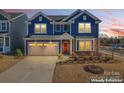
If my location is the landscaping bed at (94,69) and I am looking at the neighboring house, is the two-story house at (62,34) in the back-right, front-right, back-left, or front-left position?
front-right

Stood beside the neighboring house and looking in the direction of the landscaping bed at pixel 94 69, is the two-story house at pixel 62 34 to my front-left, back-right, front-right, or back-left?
front-left

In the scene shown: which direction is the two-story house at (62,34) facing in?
toward the camera

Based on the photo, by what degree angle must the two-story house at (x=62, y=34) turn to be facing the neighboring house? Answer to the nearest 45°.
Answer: approximately 90° to its right

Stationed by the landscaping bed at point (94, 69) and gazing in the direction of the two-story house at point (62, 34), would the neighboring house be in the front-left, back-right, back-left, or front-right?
front-left

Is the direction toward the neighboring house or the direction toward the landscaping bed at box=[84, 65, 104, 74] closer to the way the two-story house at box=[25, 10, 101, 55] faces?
the landscaping bed

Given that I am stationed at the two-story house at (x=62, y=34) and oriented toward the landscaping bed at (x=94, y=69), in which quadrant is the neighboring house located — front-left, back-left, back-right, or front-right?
back-right

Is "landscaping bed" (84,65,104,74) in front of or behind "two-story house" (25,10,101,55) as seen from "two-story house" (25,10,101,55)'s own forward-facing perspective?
in front
